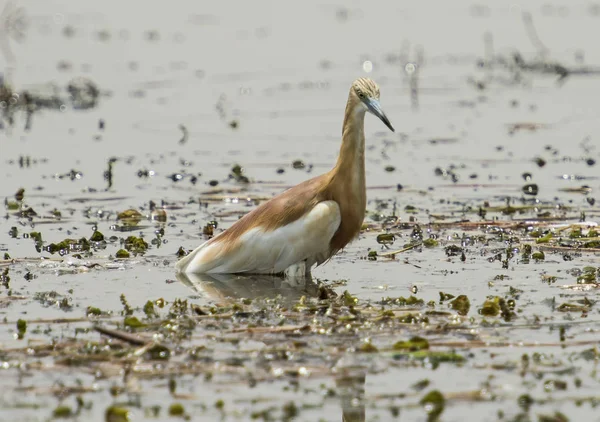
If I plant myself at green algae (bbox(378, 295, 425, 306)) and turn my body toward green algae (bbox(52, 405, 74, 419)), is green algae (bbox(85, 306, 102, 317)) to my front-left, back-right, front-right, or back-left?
front-right

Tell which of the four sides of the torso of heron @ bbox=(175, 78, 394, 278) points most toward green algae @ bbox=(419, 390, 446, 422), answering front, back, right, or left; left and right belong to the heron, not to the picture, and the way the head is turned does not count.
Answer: right

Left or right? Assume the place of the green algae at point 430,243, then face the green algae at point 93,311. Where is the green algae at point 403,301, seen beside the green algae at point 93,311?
left

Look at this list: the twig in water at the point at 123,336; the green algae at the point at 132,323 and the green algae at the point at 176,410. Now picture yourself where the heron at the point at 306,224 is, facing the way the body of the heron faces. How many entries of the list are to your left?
0

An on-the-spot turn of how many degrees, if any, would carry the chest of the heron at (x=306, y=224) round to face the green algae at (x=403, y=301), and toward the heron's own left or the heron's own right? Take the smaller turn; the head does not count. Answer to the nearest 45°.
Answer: approximately 45° to the heron's own right

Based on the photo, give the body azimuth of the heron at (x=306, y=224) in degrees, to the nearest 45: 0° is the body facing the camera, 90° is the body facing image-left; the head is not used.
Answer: approximately 270°

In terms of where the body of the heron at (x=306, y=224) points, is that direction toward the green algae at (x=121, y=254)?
no

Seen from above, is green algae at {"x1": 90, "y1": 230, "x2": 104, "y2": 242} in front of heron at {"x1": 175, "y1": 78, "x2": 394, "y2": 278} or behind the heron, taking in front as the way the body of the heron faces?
behind

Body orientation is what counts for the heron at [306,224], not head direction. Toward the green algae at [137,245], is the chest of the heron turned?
no

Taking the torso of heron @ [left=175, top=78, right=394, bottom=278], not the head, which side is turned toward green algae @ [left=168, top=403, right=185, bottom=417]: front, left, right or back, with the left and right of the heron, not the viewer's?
right

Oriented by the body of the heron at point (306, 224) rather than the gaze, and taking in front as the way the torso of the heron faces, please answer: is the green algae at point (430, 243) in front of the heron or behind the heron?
in front

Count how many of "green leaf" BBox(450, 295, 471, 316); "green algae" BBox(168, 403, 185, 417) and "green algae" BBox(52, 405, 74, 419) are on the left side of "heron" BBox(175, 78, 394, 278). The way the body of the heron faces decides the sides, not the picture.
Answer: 0

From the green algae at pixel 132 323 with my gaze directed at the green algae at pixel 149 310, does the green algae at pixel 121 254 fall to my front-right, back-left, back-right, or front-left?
front-left

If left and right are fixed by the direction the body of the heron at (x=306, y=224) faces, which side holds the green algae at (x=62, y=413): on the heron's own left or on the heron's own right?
on the heron's own right
